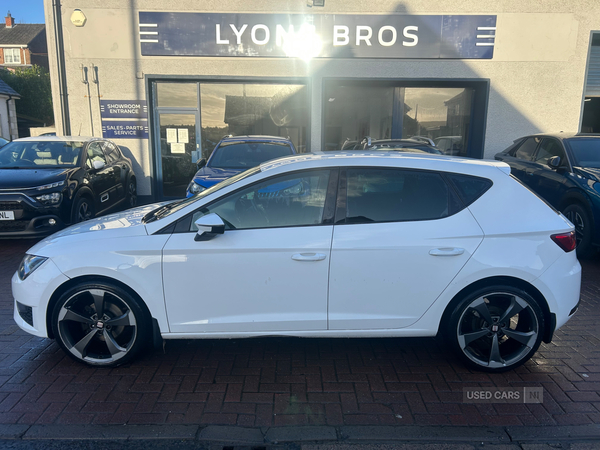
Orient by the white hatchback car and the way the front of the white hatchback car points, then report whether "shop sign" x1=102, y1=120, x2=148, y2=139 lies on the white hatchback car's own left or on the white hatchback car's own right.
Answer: on the white hatchback car's own right

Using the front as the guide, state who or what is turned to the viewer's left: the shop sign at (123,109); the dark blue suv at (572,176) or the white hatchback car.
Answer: the white hatchback car

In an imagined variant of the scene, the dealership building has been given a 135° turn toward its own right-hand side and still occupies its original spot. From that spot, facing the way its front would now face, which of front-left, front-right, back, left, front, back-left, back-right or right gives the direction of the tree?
front

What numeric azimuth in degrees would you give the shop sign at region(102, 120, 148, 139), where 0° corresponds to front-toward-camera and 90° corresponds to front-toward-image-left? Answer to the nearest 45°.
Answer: approximately 0°

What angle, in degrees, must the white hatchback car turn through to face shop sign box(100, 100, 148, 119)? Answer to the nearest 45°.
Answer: approximately 45° to its right

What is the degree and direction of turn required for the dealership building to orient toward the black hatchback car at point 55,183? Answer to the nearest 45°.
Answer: approximately 45° to its right

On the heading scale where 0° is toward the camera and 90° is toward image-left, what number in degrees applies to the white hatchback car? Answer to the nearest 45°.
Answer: approximately 90°

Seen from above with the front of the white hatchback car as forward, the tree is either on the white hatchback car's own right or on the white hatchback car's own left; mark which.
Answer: on the white hatchback car's own right
